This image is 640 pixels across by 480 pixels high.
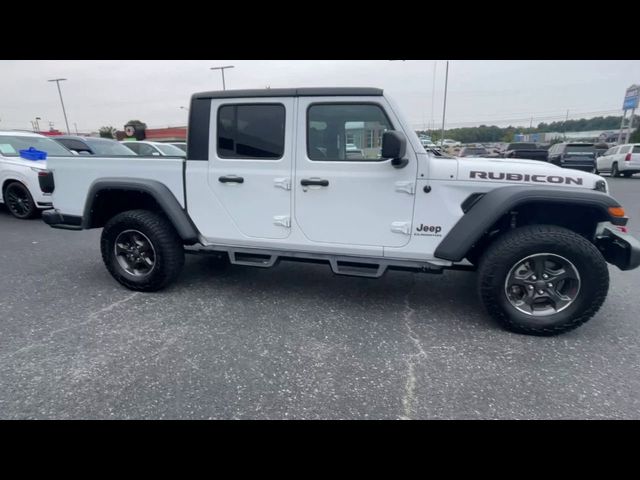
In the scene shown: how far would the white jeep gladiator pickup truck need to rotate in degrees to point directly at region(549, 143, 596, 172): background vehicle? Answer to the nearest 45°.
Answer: approximately 45° to its left

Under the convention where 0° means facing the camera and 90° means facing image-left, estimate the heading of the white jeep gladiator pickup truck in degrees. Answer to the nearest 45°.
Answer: approximately 270°

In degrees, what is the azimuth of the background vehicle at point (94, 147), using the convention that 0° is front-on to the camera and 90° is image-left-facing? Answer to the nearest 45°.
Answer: approximately 315°

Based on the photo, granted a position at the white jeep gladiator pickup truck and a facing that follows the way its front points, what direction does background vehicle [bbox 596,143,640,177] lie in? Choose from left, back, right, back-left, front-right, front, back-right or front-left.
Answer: front-left

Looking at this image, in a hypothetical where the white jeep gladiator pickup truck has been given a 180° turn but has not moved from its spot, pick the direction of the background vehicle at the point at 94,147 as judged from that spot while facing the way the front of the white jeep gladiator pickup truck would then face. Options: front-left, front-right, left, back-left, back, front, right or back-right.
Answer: front-right
